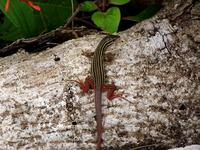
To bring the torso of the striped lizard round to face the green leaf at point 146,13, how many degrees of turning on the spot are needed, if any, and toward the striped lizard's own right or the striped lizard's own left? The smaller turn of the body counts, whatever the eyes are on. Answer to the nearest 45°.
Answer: approximately 45° to the striped lizard's own right

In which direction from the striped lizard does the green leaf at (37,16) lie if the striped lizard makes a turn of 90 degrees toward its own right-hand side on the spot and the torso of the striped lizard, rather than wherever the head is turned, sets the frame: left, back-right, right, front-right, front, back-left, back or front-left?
back-left

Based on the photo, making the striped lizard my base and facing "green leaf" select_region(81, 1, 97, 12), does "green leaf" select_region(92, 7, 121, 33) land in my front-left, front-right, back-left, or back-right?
front-right

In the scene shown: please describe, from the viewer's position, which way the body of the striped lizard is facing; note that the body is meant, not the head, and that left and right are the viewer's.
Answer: facing away from the viewer
